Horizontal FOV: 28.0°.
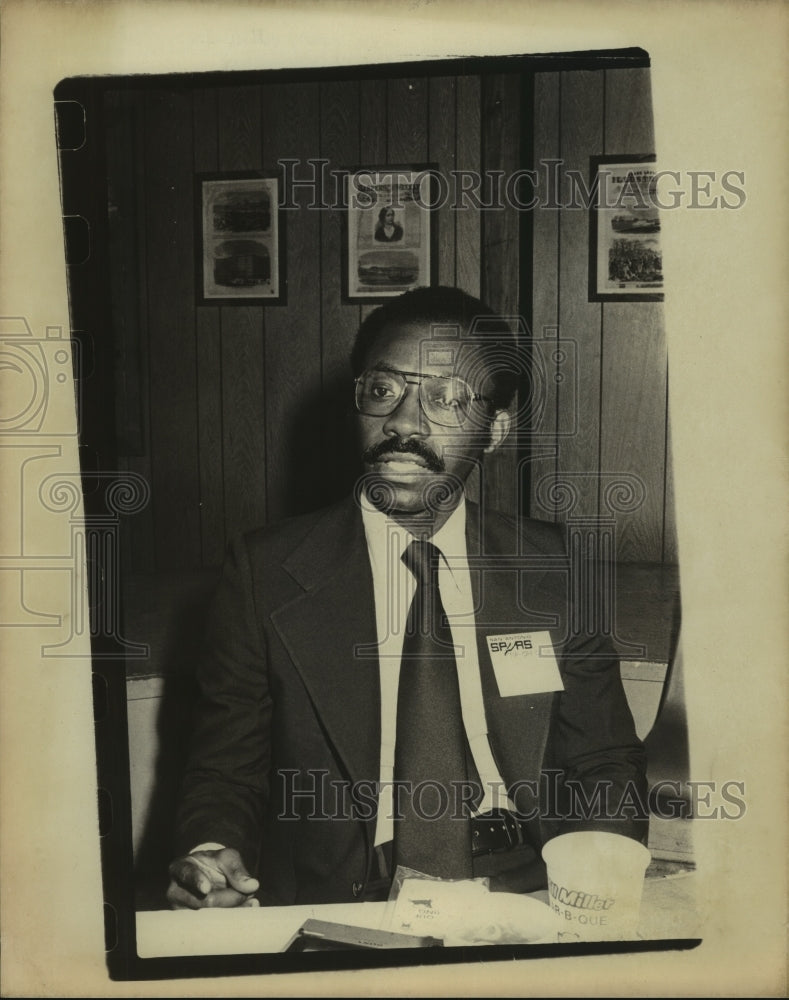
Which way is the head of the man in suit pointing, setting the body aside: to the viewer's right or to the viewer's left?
to the viewer's left

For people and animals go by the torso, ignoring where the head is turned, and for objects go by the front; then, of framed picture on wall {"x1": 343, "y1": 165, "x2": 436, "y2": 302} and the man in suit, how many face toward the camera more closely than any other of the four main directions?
2
